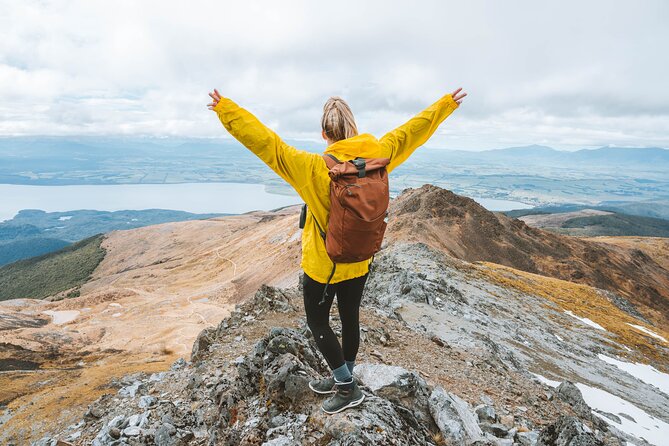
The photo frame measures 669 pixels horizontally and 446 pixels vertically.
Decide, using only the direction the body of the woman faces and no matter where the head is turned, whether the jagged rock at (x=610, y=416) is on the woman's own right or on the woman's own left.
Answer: on the woman's own right

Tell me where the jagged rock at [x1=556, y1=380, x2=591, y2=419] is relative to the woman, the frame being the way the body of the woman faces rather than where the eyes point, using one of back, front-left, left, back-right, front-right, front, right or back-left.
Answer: right

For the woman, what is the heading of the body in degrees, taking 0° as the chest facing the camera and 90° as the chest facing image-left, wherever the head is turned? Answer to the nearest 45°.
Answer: approximately 135°
